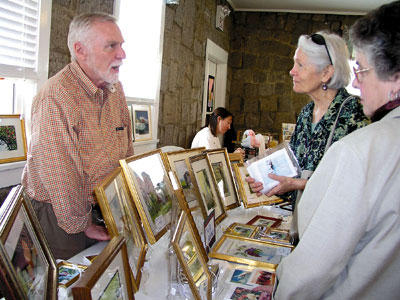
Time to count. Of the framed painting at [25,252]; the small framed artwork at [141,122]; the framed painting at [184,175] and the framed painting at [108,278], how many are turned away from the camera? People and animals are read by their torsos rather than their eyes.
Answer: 0

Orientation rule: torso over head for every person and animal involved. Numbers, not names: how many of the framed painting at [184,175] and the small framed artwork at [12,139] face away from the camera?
0

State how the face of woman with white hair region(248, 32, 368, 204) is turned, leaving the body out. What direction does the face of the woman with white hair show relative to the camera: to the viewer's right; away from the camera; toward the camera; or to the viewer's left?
to the viewer's left

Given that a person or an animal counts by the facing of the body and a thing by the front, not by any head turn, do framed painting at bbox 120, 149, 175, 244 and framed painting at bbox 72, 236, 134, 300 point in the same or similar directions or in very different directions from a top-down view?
same or similar directions

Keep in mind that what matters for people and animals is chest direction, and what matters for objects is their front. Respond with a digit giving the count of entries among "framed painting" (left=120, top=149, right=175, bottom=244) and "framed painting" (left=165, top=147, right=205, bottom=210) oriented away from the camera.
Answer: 0

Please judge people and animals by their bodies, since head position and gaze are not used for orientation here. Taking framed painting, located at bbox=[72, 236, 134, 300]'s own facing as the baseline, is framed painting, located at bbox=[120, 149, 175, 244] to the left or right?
on its left

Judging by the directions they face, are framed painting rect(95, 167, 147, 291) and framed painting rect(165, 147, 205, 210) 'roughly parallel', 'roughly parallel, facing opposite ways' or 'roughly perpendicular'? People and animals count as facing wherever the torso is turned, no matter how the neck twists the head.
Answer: roughly parallel

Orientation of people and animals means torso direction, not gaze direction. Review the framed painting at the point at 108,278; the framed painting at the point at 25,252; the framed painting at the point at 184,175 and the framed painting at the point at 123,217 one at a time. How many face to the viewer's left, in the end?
0

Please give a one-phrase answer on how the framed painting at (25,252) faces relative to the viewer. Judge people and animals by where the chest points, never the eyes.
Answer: facing the viewer and to the right of the viewer

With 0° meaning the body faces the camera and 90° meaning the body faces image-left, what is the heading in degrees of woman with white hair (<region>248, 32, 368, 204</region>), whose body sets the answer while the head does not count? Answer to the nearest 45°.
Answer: approximately 45°

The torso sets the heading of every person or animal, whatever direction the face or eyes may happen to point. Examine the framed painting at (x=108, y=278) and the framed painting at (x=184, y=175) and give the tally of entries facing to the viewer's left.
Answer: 0
